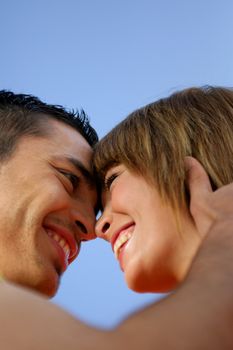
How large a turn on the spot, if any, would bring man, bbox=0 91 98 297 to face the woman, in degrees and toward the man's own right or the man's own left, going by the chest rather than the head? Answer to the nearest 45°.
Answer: approximately 45° to the man's own right

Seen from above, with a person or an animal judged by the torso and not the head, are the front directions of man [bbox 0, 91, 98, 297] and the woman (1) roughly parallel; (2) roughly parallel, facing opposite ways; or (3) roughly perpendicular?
roughly parallel, facing opposite ways

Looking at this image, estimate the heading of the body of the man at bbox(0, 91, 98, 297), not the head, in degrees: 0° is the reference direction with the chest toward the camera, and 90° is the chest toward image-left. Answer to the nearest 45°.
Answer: approximately 270°

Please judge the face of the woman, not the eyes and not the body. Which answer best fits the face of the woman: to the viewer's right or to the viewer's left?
to the viewer's left

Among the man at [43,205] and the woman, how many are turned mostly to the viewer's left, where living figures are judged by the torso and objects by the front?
1

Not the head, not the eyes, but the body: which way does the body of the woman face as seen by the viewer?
to the viewer's left

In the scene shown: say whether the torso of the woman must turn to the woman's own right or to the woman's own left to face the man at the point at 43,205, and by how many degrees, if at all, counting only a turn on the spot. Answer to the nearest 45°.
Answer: approximately 45° to the woman's own right

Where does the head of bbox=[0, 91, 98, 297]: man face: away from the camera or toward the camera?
toward the camera
